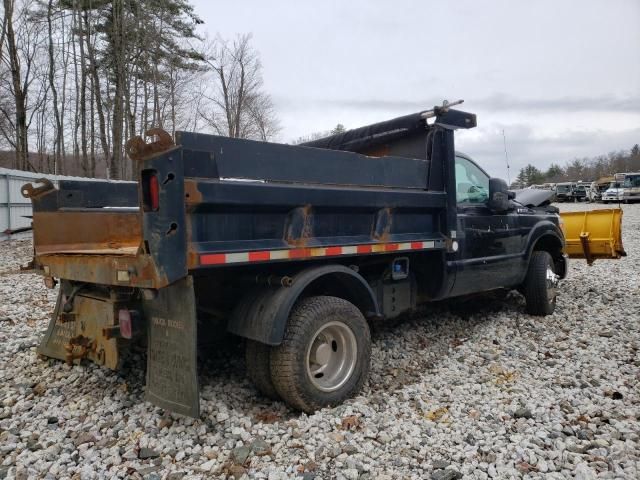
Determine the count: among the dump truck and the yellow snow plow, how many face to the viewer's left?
0

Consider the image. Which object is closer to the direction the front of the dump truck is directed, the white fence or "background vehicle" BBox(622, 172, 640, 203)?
the background vehicle

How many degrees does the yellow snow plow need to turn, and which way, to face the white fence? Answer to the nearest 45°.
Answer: approximately 135° to its left

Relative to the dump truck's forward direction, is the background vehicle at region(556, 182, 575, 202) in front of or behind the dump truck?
in front

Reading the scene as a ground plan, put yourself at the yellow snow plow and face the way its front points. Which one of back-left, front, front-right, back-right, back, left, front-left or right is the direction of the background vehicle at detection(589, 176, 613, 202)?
front-left

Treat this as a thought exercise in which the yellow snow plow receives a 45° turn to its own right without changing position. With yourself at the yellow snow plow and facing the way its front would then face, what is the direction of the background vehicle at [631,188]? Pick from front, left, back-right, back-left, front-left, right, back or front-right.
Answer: left

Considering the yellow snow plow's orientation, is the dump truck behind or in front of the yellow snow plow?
behind

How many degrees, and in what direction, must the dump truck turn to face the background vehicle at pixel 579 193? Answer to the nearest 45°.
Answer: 0° — it already faces it

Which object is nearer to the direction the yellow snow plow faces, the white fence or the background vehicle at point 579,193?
the background vehicle

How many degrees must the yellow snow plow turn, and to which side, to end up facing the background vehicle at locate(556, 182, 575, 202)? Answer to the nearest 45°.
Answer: approximately 45° to its left

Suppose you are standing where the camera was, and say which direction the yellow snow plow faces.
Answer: facing away from the viewer and to the right of the viewer

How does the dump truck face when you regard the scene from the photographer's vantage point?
facing away from the viewer and to the right of the viewer
